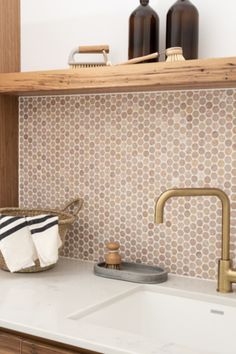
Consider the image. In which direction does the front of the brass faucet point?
to the viewer's left

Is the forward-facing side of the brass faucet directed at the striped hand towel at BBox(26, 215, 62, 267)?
yes

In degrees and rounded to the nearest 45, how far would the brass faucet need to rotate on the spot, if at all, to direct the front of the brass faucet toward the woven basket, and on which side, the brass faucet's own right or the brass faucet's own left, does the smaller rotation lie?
approximately 45° to the brass faucet's own right

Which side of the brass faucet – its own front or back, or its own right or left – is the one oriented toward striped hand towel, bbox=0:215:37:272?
front
